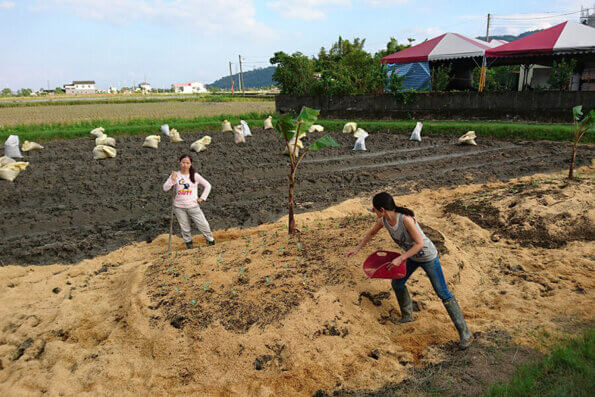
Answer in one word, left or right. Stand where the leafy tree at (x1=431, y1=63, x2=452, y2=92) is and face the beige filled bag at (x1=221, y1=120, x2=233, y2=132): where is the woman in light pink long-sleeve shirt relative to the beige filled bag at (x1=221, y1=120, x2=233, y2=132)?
left

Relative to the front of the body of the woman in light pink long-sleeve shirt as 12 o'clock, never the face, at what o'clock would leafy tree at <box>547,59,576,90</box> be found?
The leafy tree is roughly at 8 o'clock from the woman in light pink long-sleeve shirt.

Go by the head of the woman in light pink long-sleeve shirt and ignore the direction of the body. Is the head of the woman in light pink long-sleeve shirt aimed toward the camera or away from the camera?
toward the camera

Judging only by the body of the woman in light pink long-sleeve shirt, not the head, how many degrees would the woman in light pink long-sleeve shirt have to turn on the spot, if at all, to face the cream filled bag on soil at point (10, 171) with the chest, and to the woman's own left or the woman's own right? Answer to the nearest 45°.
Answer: approximately 135° to the woman's own right

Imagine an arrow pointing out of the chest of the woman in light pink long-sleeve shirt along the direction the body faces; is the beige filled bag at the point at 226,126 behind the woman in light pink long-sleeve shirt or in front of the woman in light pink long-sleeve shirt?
behind

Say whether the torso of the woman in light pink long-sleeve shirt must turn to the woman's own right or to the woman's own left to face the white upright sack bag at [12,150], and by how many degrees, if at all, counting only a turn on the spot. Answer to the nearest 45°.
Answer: approximately 135° to the woman's own right

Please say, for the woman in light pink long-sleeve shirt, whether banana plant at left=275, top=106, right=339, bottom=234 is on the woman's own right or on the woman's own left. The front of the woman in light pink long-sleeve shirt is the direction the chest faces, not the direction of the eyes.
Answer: on the woman's own left

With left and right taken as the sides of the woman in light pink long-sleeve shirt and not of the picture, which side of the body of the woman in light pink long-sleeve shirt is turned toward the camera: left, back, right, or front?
front

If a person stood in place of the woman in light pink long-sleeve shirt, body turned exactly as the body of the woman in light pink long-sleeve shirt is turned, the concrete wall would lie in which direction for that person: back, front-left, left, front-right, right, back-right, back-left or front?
back-left

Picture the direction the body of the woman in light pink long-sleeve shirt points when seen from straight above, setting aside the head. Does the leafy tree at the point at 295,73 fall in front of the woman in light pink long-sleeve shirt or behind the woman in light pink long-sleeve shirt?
behind

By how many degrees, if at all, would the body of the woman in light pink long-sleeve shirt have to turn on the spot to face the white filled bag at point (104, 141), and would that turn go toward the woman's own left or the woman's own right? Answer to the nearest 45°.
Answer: approximately 180°

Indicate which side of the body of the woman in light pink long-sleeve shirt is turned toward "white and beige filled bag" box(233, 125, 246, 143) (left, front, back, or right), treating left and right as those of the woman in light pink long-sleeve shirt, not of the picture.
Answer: back

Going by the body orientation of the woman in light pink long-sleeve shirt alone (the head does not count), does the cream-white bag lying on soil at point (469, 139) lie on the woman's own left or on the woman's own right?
on the woman's own left

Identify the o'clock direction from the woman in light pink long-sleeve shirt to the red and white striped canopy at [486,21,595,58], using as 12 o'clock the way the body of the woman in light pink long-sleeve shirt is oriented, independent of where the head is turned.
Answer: The red and white striped canopy is roughly at 8 o'clock from the woman in light pink long-sleeve shirt.

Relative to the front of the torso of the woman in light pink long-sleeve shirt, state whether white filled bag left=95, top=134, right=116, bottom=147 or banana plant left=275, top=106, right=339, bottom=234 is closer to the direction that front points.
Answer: the banana plant
